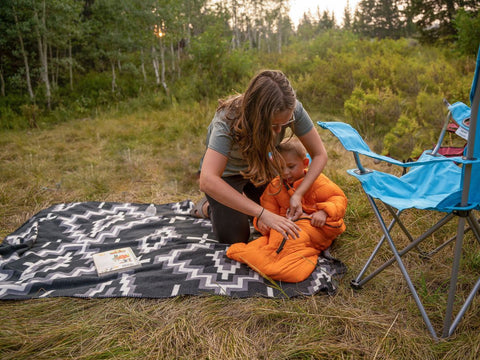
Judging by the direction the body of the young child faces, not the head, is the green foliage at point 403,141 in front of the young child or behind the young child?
behind

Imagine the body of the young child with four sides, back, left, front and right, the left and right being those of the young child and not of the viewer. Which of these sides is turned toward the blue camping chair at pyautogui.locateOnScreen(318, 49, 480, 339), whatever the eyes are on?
left

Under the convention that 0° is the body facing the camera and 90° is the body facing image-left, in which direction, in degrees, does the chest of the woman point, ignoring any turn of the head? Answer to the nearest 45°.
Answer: approximately 315°

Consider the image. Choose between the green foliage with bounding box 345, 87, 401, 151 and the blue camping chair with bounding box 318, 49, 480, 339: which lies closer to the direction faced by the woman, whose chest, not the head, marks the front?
the blue camping chair

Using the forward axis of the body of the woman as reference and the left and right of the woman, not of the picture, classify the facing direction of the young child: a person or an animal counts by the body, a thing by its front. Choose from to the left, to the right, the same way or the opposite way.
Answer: to the right

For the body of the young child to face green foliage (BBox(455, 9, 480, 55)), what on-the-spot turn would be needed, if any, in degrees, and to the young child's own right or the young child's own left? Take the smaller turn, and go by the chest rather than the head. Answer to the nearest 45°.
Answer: approximately 180°

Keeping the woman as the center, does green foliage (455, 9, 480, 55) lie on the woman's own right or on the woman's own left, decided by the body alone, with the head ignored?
on the woman's own left

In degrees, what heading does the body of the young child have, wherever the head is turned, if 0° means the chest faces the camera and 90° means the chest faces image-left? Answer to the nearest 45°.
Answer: approximately 45°
